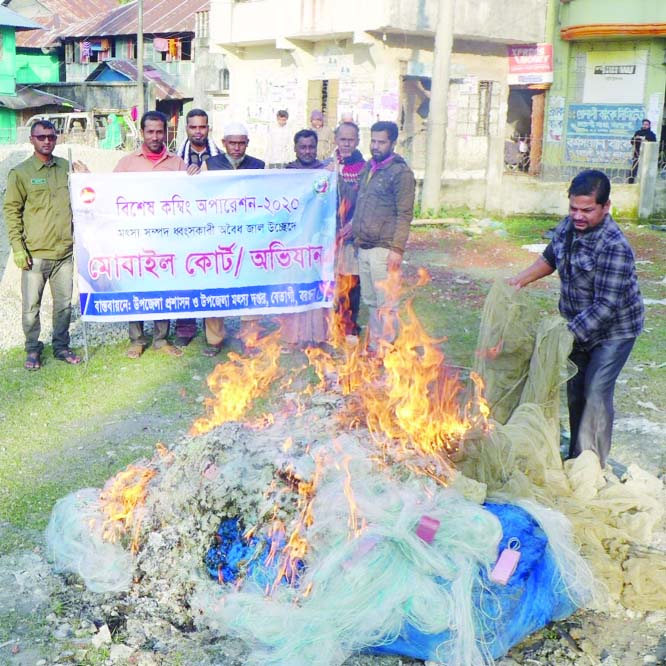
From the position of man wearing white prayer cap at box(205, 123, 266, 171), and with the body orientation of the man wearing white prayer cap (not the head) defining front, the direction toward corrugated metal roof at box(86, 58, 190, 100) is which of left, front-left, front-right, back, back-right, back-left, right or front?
back

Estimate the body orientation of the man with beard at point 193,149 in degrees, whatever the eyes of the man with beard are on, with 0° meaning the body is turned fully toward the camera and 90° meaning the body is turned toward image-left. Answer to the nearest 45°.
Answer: approximately 0°

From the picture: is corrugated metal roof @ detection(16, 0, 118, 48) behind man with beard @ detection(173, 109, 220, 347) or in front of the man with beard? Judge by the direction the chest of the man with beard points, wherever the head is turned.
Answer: behind

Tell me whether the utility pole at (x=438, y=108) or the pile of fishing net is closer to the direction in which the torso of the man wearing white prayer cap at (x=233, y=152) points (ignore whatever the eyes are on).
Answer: the pile of fishing net

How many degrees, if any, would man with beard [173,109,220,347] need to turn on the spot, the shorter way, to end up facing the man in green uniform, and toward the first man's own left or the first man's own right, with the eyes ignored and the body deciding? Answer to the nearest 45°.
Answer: approximately 45° to the first man's own right

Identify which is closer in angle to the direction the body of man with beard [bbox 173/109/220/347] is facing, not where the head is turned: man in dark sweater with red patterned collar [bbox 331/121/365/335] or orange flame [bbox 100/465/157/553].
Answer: the orange flame

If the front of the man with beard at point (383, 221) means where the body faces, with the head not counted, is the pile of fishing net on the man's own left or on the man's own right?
on the man's own left

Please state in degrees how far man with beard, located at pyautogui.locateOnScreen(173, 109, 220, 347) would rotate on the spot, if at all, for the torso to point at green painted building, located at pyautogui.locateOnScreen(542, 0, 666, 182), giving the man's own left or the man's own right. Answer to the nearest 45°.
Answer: approximately 135° to the man's own left

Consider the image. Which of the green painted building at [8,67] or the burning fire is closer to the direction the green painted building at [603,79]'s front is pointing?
the burning fire
